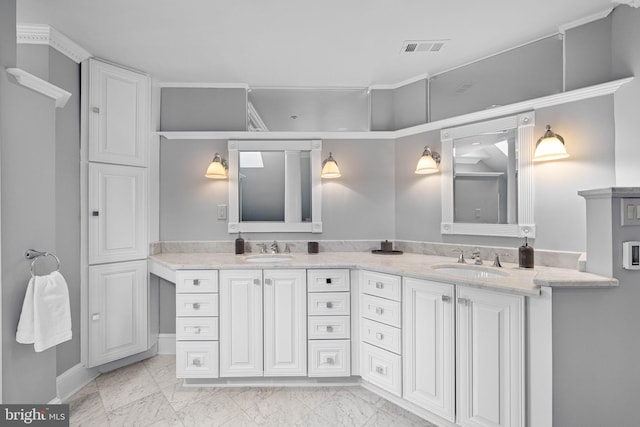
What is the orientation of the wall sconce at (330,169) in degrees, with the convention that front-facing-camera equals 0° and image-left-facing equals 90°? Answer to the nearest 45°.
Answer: approximately 0°

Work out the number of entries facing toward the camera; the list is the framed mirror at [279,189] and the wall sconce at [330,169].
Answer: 2

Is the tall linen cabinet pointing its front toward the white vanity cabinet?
no

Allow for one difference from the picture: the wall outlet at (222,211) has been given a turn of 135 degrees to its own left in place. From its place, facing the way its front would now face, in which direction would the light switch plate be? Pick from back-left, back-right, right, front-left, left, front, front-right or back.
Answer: right

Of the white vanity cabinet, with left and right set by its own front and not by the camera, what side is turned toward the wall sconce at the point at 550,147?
left

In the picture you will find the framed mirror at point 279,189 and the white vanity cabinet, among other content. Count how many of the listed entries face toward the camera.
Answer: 2
